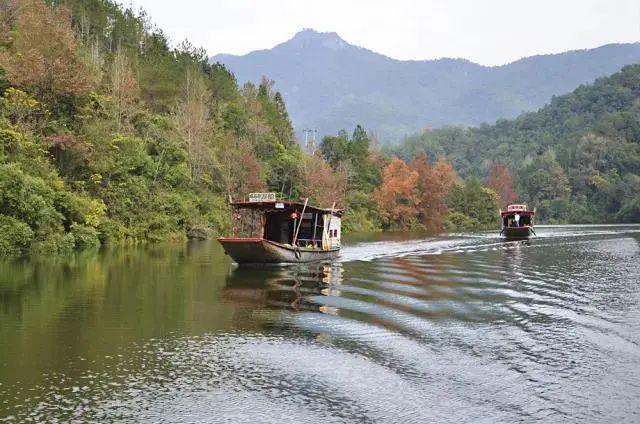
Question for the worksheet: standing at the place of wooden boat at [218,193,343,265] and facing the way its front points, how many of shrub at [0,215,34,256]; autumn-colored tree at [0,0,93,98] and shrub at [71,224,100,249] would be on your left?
0

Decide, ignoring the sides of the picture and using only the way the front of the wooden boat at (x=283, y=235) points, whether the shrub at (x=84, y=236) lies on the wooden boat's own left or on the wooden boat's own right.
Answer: on the wooden boat's own right

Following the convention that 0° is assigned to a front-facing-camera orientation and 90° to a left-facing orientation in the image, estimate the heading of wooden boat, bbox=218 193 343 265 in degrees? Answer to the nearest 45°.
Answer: approximately 45°

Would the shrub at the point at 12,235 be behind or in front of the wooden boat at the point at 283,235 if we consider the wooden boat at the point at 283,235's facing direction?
in front

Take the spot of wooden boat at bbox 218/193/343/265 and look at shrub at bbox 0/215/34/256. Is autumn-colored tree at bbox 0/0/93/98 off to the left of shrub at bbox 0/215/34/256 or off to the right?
right

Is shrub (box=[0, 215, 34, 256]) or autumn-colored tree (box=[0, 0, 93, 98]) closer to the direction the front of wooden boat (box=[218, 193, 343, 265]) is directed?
the shrub
